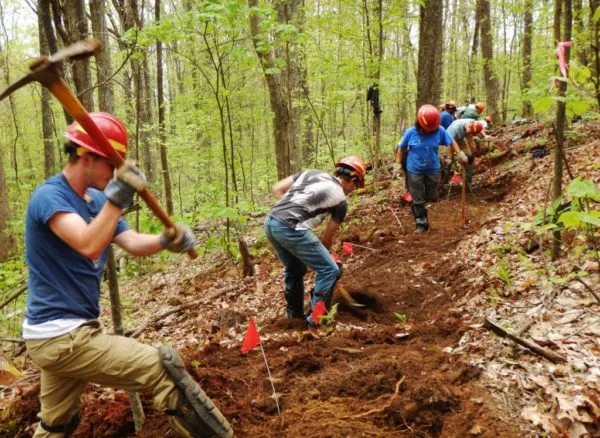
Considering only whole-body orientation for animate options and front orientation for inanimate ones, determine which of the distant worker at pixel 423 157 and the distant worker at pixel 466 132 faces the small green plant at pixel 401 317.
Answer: the distant worker at pixel 423 157

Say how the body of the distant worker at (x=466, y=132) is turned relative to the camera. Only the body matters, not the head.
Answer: to the viewer's right

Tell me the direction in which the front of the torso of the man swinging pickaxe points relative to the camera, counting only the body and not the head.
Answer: to the viewer's right

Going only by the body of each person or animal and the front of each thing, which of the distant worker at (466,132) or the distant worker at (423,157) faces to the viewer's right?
the distant worker at (466,132)

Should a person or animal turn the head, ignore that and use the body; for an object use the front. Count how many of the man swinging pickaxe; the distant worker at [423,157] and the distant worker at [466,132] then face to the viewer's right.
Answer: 2

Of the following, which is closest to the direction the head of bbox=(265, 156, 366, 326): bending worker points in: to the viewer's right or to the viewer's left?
to the viewer's right
